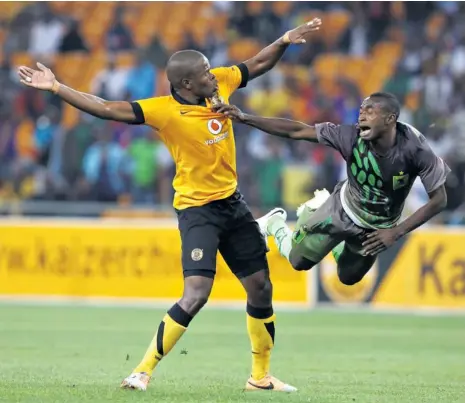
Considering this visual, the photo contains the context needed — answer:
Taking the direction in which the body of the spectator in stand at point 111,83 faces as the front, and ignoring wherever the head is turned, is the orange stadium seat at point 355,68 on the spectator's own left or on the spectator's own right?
on the spectator's own left

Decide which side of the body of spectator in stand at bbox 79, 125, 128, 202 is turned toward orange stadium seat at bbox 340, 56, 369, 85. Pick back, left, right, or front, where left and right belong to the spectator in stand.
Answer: left

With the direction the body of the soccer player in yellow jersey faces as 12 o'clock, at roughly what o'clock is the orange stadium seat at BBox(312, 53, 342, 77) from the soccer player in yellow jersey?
The orange stadium seat is roughly at 8 o'clock from the soccer player in yellow jersey.

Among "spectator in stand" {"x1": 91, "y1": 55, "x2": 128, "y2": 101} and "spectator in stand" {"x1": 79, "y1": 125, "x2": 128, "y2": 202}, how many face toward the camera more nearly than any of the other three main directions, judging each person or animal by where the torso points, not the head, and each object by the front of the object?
2

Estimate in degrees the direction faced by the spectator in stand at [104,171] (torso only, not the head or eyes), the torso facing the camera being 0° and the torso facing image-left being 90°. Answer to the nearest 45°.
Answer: approximately 0°

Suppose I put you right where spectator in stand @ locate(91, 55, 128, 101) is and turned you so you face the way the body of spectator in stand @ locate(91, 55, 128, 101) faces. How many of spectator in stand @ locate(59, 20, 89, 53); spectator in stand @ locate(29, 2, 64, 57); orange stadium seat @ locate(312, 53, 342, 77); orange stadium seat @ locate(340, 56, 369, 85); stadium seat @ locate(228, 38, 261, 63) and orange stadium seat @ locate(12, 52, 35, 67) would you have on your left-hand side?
3

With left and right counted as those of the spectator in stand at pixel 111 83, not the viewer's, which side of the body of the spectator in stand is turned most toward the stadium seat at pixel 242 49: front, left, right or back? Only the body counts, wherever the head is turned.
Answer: left

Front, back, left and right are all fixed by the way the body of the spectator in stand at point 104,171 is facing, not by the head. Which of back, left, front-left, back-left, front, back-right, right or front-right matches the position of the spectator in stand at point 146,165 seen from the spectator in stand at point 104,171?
left

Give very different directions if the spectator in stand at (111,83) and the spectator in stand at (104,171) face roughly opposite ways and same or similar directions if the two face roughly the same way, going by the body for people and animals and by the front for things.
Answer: same or similar directions

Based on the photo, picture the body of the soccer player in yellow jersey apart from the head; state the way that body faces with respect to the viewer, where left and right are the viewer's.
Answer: facing the viewer and to the right of the viewer

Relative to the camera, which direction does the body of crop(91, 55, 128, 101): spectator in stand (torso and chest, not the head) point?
toward the camera

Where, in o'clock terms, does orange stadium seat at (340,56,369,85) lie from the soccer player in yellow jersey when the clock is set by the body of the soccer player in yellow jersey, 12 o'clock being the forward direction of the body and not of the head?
The orange stadium seat is roughly at 8 o'clock from the soccer player in yellow jersey.
